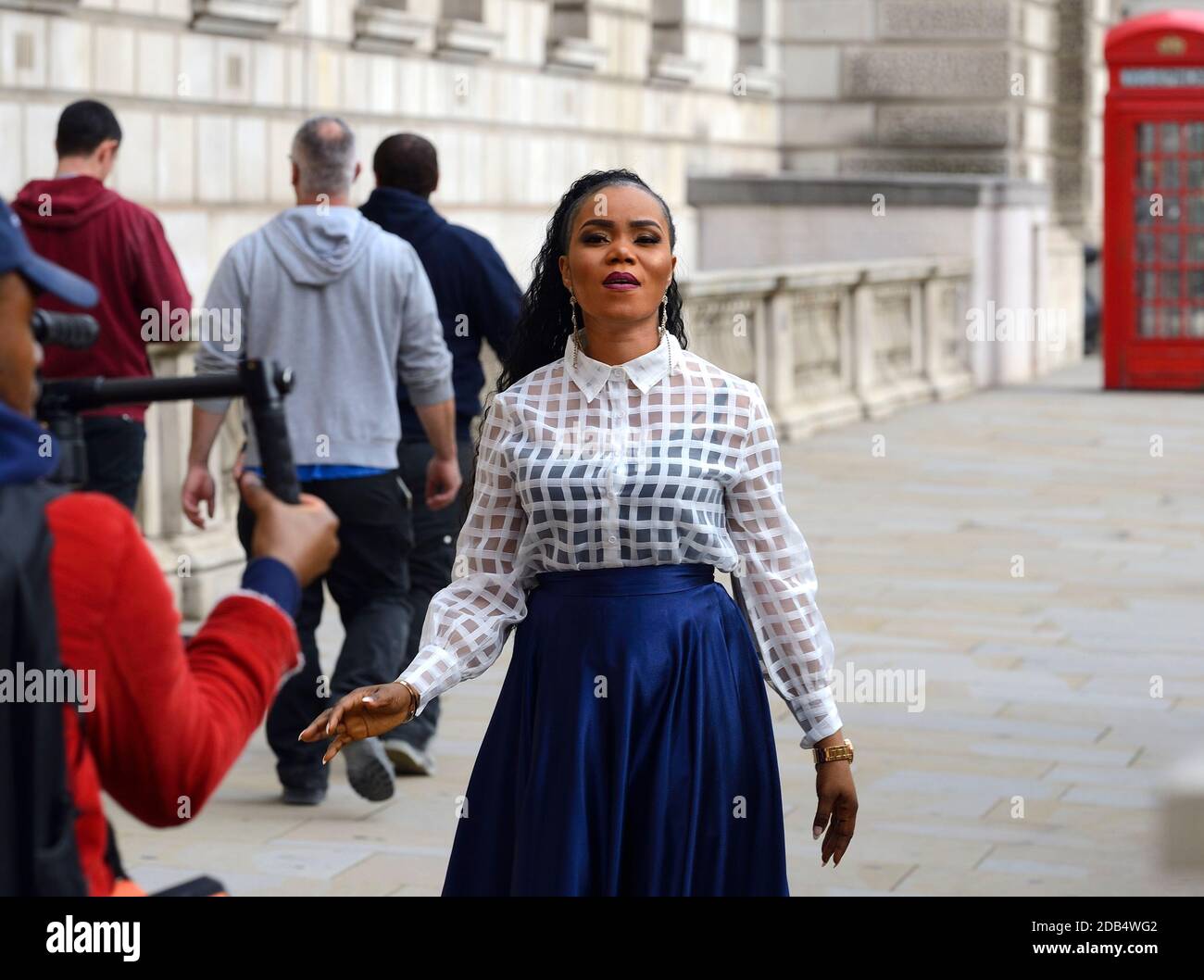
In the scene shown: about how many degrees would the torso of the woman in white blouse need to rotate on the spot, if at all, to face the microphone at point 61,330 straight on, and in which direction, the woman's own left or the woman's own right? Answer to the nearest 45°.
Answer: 0° — they already face it

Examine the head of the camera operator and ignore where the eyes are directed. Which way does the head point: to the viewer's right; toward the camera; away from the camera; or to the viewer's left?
to the viewer's right

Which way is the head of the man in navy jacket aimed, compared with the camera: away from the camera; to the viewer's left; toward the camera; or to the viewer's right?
away from the camera

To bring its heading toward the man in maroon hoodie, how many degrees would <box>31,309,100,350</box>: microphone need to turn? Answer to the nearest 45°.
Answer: approximately 90° to its left

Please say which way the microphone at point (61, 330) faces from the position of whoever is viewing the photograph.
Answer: facing to the right of the viewer

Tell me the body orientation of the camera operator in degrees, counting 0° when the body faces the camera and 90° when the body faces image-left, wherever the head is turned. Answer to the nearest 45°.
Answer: approximately 225°

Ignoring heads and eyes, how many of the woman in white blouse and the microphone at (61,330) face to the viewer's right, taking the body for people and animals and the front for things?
1

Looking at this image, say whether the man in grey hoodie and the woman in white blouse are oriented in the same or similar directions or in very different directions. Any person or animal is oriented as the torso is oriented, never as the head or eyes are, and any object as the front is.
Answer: very different directions

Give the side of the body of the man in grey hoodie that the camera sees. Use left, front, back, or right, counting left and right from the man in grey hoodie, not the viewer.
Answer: back

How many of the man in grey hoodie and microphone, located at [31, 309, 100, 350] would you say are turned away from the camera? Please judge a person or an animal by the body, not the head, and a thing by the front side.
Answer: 1
